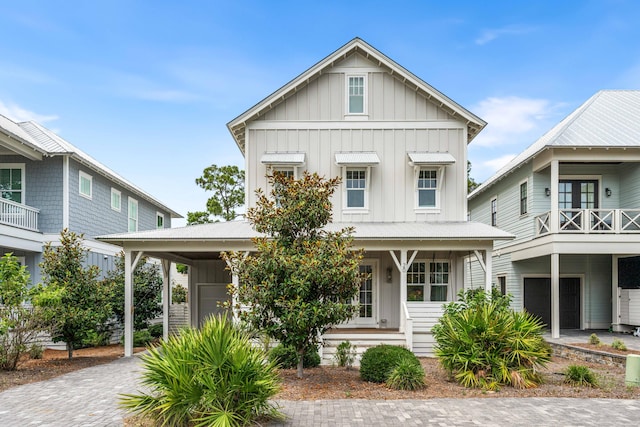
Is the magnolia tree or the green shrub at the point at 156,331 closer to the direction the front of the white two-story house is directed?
the magnolia tree

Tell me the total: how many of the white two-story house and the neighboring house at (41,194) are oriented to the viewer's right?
0

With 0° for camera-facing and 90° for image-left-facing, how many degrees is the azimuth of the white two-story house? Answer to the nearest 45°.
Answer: approximately 0°

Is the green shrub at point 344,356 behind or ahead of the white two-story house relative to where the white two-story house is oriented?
ahead

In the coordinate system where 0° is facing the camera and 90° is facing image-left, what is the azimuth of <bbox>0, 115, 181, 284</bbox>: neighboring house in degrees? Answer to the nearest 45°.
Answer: approximately 45°

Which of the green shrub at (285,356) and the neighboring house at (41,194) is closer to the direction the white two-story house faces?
the green shrub

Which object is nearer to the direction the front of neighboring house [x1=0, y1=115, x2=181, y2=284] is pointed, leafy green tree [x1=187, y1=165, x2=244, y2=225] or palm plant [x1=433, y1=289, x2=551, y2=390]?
the palm plant
